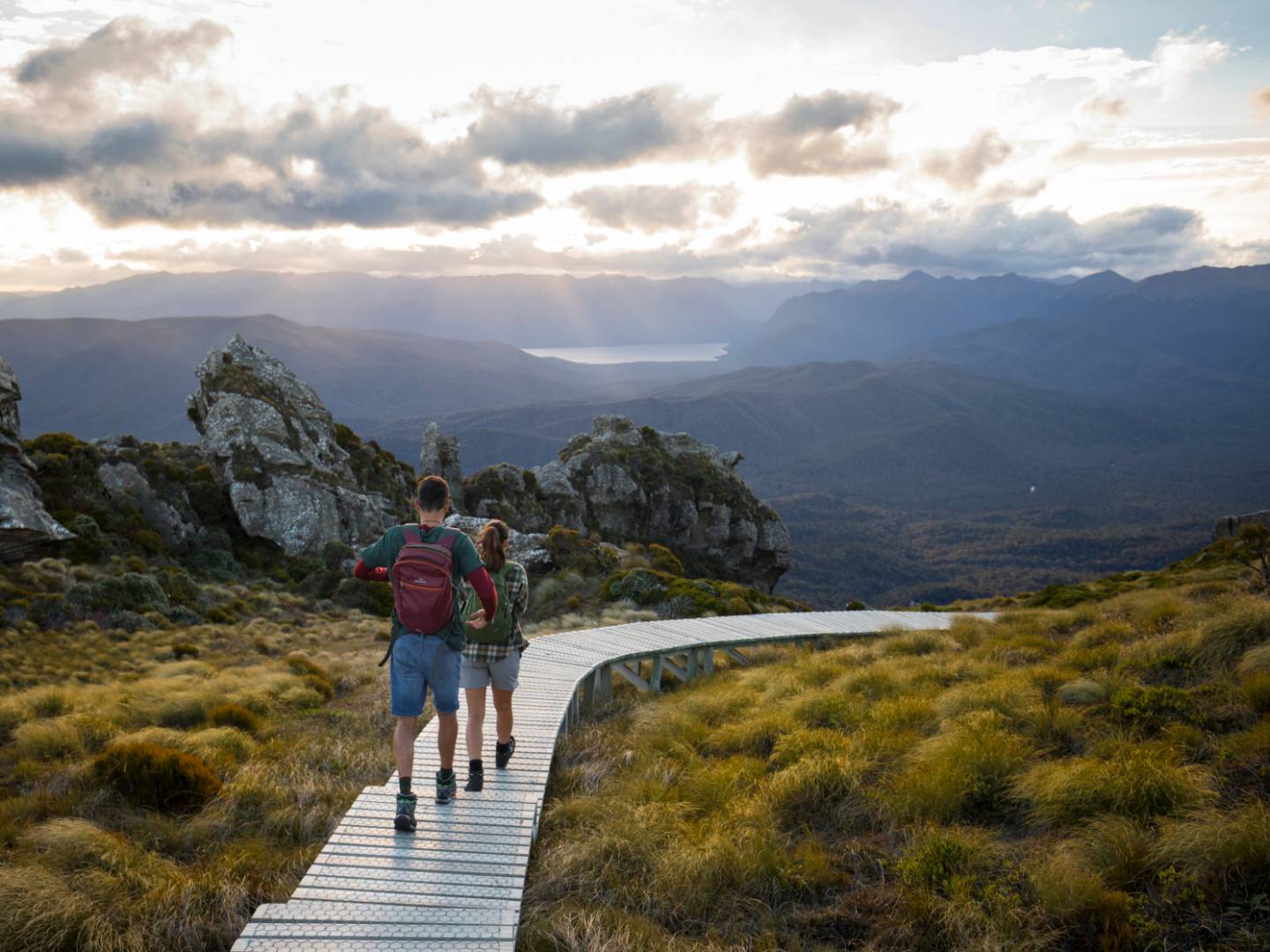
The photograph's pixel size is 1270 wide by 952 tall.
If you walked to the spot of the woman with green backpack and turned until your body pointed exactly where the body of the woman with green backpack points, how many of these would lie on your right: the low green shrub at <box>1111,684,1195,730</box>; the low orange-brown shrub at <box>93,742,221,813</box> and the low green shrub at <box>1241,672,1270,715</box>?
2

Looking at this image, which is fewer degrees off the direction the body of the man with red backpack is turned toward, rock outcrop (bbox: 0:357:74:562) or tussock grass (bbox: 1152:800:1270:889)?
the rock outcrop

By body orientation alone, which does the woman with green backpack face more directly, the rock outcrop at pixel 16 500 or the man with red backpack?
the rock outcrop

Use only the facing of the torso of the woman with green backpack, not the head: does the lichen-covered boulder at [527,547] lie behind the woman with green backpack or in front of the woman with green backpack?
in front

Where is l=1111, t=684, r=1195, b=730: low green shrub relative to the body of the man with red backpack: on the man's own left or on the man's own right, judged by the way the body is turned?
on the man's own right

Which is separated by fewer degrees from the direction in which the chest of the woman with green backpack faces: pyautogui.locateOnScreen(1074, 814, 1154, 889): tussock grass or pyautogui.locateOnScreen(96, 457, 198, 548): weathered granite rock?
the weathered granite rock

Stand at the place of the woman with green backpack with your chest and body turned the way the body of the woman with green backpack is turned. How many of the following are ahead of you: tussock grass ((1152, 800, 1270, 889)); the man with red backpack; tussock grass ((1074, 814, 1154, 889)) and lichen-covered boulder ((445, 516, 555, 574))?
1

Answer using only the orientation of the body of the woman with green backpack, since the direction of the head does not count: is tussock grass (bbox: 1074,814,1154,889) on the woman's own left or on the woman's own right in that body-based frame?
on the woman's own right

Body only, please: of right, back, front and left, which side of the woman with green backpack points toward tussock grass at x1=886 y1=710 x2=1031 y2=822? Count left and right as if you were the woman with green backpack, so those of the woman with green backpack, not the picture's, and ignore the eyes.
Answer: right

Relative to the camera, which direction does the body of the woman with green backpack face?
away from the camera

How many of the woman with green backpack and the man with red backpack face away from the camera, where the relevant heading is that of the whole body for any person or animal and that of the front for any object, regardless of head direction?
2

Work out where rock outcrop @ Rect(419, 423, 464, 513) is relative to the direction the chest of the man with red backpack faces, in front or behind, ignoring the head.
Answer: in front

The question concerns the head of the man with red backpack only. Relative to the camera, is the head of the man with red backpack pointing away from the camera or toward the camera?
away from the camera

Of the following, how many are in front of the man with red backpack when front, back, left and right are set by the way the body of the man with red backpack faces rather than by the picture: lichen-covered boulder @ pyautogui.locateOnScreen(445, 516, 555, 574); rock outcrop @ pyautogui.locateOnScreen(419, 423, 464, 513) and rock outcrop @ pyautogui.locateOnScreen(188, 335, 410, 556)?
3

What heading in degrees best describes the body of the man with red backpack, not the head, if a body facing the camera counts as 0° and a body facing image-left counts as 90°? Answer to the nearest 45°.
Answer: approximately 180°
